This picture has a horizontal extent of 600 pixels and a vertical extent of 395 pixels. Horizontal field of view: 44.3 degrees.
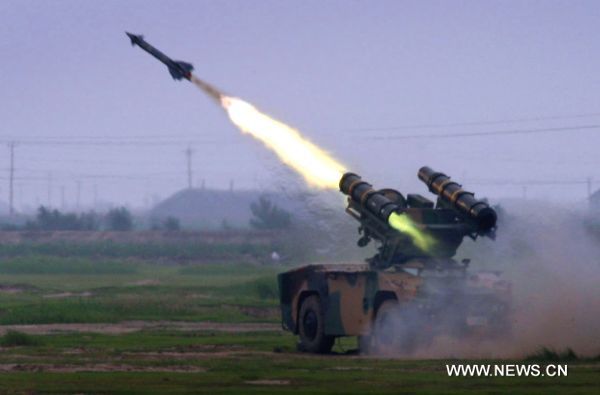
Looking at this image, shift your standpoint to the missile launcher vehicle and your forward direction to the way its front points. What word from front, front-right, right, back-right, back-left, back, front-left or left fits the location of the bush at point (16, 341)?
front-left

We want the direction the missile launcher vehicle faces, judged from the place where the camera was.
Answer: facing away from the viewer and to the left of the viewer

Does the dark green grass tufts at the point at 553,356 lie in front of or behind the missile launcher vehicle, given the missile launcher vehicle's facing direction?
behind
